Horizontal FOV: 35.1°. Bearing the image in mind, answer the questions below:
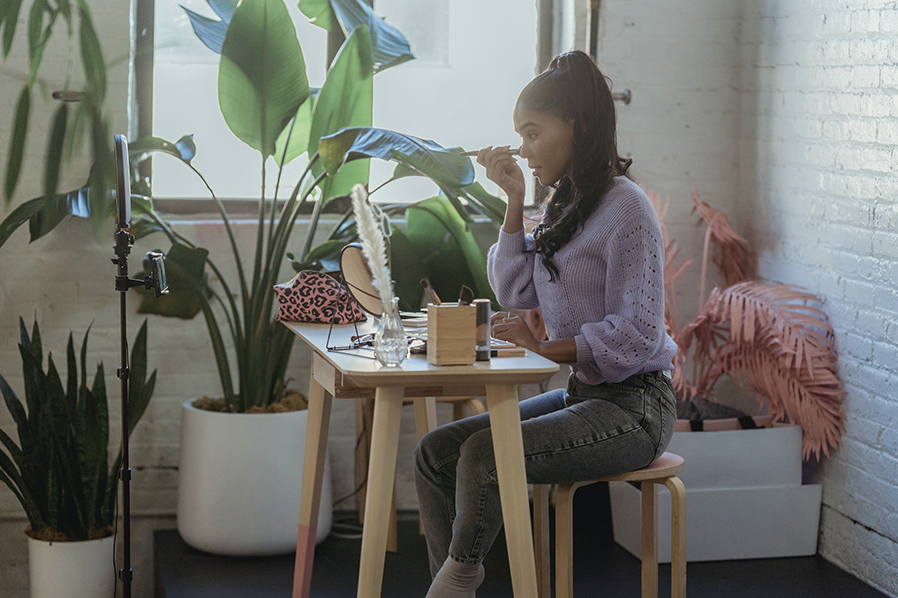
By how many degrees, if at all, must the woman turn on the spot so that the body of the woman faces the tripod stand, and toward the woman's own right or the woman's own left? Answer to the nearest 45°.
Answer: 0° — they already face it

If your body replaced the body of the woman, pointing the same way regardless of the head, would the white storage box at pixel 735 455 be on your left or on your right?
on your right

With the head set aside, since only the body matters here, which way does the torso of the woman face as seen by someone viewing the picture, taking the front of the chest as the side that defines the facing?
to the viewer's left

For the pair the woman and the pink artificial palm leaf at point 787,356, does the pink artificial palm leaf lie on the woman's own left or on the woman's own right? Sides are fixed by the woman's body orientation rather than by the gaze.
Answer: on the woman's own right
